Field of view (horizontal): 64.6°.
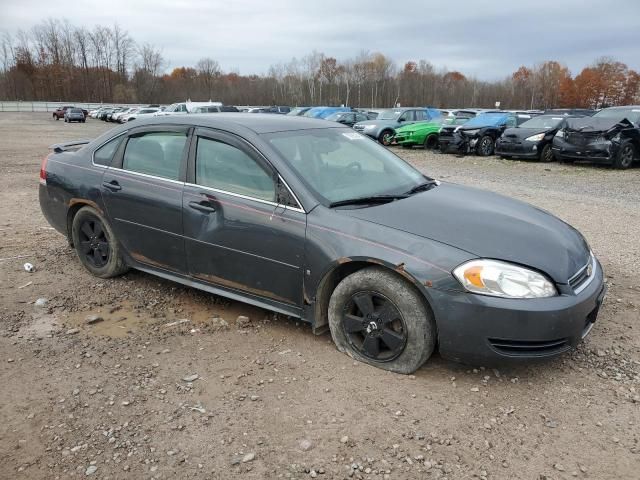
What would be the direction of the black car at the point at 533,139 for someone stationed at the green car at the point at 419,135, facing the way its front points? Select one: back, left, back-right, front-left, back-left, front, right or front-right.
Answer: left

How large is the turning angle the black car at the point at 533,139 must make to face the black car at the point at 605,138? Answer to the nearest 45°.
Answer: approximately 90° to its left

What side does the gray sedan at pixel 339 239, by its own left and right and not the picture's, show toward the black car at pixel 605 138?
left

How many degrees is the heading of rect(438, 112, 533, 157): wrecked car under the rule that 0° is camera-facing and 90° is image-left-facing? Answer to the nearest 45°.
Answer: approximately 45°

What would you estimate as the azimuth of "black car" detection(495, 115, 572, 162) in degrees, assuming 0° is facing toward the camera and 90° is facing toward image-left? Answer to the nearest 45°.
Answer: approximately 45°

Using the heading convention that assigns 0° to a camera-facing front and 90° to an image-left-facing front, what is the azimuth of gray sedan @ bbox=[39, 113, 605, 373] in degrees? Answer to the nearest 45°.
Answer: approximately 315°

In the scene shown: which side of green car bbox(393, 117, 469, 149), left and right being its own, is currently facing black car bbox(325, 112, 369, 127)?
right

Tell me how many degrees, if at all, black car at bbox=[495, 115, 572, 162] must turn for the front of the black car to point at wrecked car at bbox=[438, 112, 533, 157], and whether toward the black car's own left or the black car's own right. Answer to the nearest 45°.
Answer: approximately 90° to the black car's own right

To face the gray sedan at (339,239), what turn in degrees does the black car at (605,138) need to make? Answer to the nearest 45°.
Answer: approximately 45° to its left

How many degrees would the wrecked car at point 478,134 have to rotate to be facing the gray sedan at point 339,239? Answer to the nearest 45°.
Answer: approximately 45° to its left

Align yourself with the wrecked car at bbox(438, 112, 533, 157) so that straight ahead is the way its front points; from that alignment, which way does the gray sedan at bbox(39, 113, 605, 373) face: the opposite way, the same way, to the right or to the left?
to the left

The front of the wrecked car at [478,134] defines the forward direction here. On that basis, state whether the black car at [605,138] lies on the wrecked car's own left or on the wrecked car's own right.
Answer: on the wrecked car's own left

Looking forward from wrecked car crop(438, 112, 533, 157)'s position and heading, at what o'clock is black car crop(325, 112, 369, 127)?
The black car is roughly at 3 o'clock from the wrecked car.
